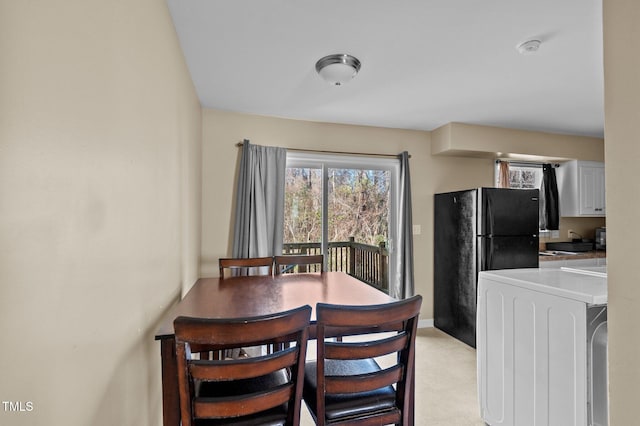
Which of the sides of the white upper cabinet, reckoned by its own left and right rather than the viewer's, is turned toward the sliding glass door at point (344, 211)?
right

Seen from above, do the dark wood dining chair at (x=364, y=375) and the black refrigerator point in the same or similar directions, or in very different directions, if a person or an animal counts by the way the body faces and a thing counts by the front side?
very different directions

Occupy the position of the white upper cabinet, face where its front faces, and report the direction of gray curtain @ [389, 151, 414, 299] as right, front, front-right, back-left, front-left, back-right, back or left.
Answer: right

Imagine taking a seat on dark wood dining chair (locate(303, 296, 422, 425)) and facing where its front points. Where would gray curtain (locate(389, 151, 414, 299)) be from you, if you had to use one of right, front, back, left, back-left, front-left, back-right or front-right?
front-right

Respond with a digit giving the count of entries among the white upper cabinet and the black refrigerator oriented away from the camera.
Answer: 0

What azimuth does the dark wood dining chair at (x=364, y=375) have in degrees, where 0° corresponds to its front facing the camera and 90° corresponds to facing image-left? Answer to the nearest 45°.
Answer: approximately 135°

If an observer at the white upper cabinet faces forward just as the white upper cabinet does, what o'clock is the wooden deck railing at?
The wooden deck railing is roughly at 3 o'clock from the white upper cabinet.

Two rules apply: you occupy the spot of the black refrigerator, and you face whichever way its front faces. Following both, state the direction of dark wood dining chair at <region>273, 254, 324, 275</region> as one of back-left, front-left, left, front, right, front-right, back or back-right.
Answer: right

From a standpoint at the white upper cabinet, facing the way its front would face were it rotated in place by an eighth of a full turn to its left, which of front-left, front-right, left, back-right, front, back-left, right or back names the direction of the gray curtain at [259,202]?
back-right

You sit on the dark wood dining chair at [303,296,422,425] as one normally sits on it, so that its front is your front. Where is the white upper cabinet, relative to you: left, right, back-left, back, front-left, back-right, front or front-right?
right

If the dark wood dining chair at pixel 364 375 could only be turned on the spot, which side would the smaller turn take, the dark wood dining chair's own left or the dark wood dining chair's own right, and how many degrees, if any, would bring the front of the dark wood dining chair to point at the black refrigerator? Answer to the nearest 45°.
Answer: approximately 90° to the dark wood dining chair's own right

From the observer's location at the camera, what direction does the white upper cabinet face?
facing the viewer and to the right of the viewer

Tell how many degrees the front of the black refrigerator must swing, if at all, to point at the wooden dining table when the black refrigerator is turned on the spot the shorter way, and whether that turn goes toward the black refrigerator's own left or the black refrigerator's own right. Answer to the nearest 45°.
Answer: approximately 90° to the black refrigerator's own right
